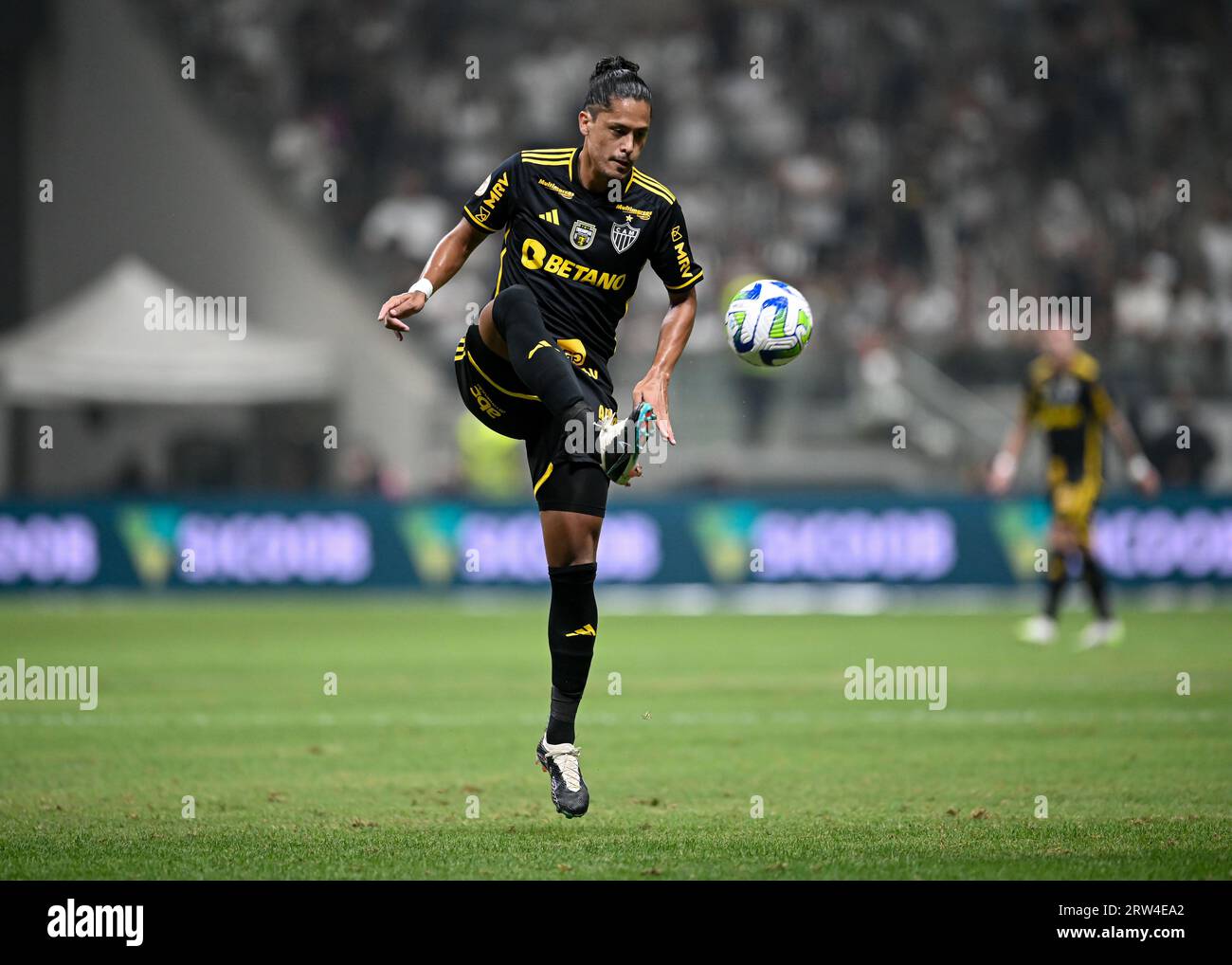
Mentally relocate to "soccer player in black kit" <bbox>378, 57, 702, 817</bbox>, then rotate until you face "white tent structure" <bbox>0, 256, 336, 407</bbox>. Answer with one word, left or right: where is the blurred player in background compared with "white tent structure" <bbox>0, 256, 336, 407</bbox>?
right

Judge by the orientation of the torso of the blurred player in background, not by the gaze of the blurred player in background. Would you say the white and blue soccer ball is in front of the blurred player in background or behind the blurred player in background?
in front

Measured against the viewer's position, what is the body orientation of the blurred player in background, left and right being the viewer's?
facing the viewer

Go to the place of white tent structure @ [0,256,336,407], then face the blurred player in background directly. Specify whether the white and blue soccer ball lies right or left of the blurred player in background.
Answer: right

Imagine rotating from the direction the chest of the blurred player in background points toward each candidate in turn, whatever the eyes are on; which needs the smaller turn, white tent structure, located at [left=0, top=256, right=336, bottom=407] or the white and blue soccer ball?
the white and blue soccer ball

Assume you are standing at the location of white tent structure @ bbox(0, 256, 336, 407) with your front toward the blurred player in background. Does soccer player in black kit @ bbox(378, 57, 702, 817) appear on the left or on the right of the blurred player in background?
right

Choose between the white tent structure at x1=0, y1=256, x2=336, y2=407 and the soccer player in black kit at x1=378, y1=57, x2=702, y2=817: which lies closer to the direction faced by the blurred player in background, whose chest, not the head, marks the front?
the soccer player in black kit

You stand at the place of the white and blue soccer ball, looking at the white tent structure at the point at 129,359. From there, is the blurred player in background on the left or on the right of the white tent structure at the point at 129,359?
right

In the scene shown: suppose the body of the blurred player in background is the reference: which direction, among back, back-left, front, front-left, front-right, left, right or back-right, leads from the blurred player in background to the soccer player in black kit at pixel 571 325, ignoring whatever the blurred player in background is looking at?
front

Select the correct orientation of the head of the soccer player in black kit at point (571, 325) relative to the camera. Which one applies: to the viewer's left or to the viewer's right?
to the viewer's right
